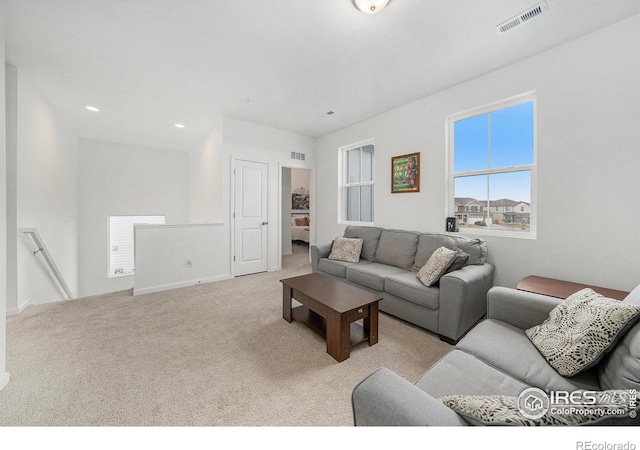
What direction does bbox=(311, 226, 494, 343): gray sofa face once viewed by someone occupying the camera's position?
facing the viewer and to the left of the viewer

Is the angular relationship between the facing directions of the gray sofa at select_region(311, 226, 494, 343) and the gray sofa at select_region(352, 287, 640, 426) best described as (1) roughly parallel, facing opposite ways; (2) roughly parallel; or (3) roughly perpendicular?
roughly perpendicular

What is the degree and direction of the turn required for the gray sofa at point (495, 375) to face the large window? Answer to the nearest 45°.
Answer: approximately 45° to its right

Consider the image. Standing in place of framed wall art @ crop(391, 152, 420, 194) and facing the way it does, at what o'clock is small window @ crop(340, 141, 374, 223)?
The small window is roughly at 3 o'clock from the framed wall art.

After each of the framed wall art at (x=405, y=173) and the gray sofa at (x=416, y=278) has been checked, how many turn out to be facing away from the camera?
0

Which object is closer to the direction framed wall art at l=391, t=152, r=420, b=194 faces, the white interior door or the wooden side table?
the white interior door

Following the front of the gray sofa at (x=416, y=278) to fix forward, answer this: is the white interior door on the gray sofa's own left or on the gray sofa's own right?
on the gray sofa's own right

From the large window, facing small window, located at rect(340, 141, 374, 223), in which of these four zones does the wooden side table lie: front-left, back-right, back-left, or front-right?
back-left

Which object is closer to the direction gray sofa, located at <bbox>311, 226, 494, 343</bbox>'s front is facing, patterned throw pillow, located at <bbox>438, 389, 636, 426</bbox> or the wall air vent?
the patterned throw pillow

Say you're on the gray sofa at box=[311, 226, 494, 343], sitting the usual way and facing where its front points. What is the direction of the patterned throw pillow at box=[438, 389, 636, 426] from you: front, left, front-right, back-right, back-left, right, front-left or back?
front-left

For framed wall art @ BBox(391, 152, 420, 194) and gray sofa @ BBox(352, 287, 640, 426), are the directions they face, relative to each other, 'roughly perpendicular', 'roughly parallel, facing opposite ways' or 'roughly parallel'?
roughly perpendicular

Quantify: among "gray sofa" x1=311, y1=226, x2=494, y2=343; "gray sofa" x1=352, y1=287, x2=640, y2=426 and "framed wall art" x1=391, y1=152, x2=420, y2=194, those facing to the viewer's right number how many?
0

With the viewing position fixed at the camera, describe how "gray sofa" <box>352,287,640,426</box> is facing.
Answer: facing away from the viewer and to the left of the viewer

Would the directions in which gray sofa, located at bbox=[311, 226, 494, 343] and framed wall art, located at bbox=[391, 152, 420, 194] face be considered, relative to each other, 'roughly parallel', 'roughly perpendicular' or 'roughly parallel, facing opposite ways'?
roughly parallel

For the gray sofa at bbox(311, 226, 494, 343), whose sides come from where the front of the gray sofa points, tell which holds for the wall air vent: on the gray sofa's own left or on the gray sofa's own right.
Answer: on the gray sofa's own right

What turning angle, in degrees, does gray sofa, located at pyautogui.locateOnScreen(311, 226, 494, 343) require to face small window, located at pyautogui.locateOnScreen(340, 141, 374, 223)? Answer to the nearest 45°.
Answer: approximately 90° to its right
